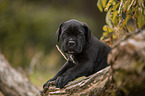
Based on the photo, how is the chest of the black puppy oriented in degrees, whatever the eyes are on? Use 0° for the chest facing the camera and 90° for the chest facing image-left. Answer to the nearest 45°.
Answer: approximately 45°

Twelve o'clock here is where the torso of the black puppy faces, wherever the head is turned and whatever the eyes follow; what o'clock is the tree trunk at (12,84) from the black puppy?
The tree trunk is roughly at 1 o'clock from the black puppy.
